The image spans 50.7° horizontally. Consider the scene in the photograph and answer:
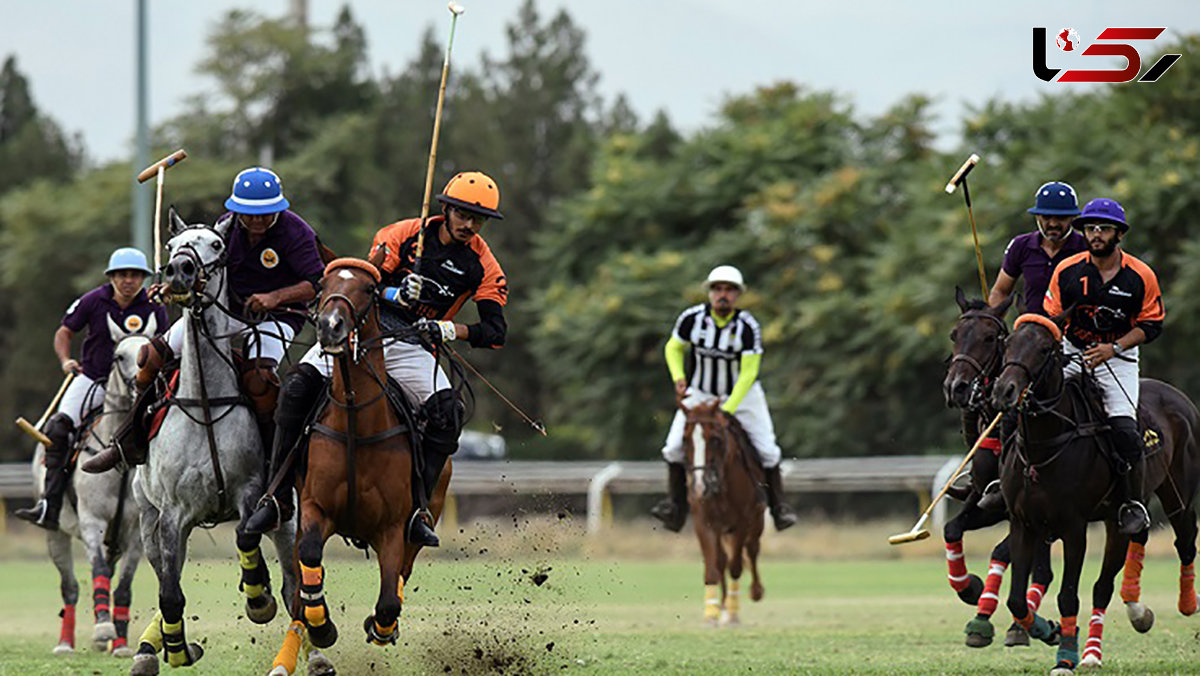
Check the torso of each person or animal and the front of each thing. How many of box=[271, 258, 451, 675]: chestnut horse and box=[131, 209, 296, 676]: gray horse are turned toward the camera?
2

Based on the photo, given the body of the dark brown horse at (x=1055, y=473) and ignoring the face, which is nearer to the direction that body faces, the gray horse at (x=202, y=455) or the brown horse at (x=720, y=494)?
the gray horse

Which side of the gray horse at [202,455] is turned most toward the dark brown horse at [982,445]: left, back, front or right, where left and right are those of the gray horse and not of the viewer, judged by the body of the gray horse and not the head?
left

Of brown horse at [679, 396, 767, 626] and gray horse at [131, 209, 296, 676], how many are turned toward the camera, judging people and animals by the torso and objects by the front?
2

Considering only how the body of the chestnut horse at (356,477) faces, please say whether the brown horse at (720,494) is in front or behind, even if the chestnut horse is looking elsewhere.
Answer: behind

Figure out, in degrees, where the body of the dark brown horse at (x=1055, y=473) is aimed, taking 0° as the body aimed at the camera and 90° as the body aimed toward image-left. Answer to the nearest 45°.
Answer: approximately 45°
